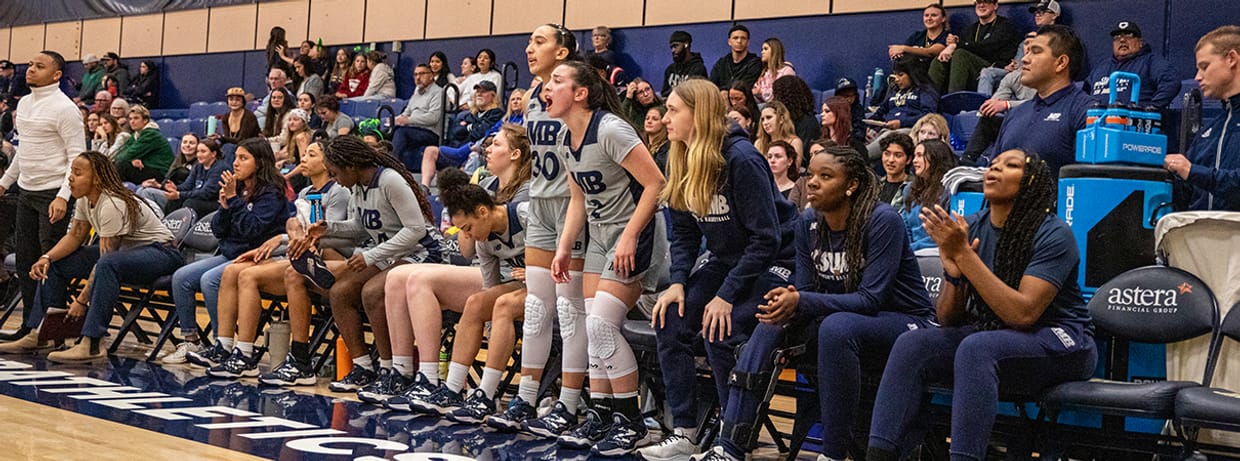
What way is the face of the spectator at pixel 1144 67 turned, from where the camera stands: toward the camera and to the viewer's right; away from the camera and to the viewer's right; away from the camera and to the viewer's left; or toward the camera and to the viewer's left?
toward the camera and to the viewer's left

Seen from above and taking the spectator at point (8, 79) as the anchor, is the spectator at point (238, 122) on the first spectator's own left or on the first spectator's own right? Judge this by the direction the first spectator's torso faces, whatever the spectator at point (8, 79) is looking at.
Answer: on the first spectator's own left

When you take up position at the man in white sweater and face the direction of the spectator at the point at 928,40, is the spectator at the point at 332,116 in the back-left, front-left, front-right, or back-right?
front-left

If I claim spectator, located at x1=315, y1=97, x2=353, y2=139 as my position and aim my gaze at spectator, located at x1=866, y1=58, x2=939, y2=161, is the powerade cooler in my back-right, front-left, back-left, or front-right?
front-right

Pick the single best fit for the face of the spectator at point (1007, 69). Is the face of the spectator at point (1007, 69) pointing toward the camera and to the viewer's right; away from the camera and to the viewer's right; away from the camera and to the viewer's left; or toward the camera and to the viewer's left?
toward the camera and to the viewer's left

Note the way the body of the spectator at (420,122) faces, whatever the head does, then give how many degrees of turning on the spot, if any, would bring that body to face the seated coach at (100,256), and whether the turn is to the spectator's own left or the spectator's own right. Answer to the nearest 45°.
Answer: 0° — they already face them

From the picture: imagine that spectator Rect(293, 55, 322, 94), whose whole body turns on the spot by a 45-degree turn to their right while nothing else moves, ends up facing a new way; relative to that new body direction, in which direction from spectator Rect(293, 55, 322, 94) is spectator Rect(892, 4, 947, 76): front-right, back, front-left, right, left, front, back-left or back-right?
back-left

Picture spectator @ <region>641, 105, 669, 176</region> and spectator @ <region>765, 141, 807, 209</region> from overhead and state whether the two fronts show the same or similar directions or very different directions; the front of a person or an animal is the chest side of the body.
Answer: same or similar directions

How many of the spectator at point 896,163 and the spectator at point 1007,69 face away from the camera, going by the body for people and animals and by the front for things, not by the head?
0

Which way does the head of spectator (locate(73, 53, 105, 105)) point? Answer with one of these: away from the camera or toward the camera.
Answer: toward the camera

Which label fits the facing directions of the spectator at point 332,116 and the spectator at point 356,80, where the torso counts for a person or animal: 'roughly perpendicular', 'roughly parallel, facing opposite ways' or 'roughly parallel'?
roughly parallel

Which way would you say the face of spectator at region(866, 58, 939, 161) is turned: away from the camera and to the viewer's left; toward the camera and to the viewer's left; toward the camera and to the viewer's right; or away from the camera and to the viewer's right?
toward the camera and to the viewer's left

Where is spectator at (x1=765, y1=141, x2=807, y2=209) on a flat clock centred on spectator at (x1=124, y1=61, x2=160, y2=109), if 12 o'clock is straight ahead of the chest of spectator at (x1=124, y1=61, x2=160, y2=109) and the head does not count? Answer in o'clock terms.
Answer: spectator at (x1=765, y1=141, x2=807, y2=209) is roughly at 10 o'clock from spectator at (x1=124, y1=61, x2=160, y2=109).
